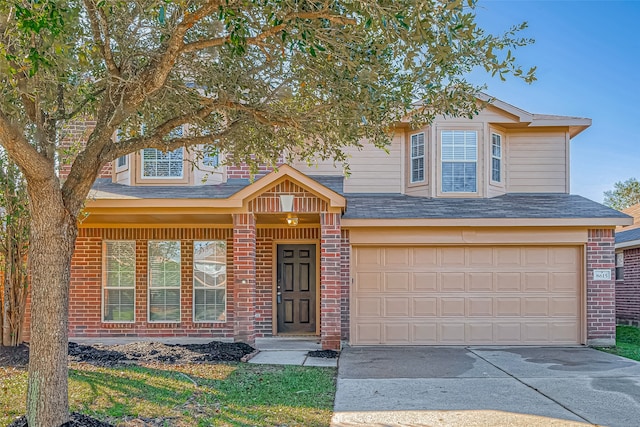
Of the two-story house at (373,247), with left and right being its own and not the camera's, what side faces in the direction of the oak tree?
front

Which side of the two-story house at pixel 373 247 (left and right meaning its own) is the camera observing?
front

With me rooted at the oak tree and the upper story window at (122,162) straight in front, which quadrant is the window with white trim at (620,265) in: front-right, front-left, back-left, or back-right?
front-right

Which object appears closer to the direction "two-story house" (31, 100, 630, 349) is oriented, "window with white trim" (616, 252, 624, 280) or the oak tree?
the oak tree
